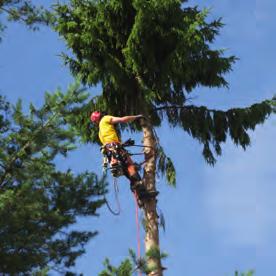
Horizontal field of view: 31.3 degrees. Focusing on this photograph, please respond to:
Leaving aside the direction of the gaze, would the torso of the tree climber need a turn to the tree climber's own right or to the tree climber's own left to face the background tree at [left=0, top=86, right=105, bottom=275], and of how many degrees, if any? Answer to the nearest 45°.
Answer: approximately 180°

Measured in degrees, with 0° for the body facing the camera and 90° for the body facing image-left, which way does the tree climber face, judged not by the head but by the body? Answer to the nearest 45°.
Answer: approximately 270°
